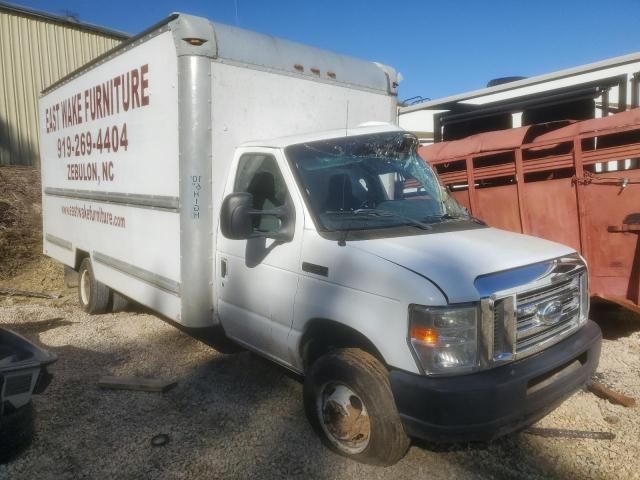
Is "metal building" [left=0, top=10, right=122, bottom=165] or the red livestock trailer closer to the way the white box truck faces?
the red livestock trailer

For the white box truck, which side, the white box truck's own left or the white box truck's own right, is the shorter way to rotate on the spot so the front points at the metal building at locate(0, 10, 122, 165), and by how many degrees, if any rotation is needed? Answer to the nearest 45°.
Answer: approximately 180°

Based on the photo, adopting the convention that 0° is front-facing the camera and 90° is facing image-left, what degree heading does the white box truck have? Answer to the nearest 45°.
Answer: approximately 315°

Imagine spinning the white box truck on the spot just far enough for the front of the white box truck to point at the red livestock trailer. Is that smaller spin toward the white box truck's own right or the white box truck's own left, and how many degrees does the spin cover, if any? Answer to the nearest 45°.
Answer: approximately 90° to the white box truck's own left
